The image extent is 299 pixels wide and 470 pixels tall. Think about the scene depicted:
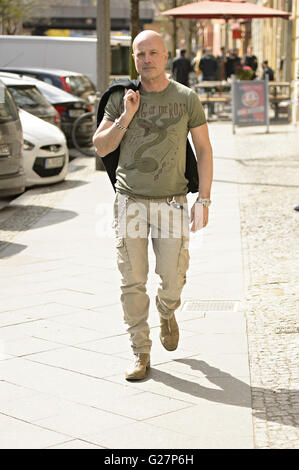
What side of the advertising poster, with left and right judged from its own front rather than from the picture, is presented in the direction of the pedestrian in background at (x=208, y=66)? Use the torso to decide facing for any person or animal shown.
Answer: back

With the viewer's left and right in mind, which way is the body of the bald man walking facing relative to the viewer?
facing the viewer

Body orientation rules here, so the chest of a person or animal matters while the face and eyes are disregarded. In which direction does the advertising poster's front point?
toward the camera

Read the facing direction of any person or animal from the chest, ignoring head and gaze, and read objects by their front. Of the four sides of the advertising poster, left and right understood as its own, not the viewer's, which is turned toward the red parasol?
back

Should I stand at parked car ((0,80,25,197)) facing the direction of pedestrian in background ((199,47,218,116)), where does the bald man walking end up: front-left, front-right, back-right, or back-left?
back-right

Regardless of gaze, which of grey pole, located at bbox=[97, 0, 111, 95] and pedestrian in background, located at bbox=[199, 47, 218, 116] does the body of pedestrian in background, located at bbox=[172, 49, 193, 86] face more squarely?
the pedestrian in background

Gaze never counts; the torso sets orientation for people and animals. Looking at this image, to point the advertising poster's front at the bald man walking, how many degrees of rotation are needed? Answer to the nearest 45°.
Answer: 0° — it already faces them
